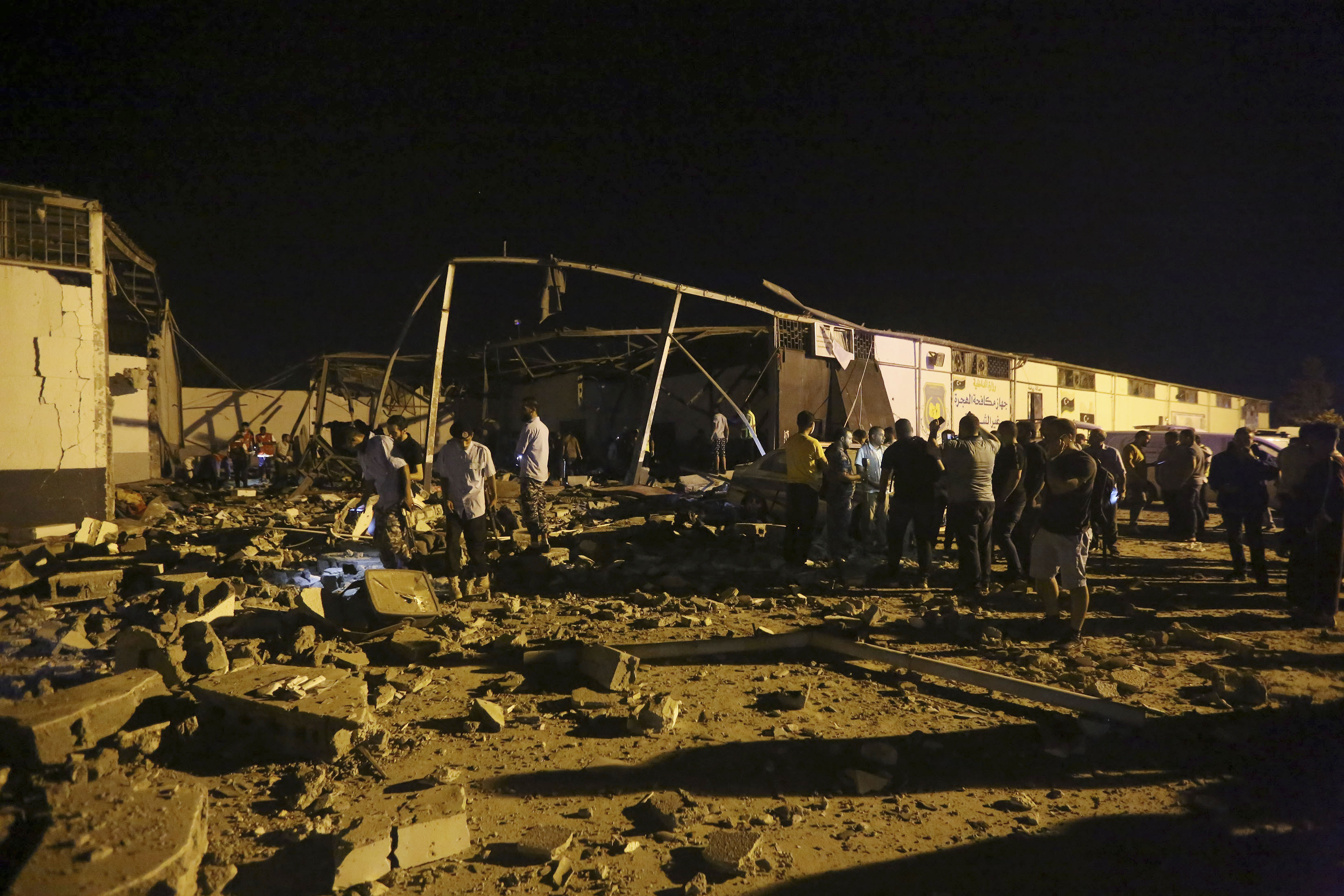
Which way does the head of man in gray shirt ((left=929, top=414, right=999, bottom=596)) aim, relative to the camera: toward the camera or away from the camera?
away from the camera

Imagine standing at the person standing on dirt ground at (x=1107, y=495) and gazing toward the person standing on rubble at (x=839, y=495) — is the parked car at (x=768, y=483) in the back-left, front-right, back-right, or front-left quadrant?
front-right

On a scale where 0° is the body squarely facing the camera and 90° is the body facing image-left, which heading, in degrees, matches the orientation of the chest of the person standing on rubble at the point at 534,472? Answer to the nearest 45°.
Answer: approximately 135°

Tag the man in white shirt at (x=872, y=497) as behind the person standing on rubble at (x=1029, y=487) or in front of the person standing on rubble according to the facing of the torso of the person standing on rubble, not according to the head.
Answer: in front

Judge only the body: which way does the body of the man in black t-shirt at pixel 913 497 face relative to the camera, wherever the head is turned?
away from the camera
